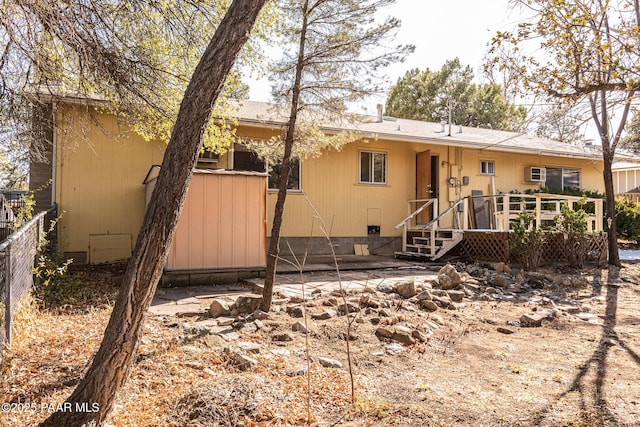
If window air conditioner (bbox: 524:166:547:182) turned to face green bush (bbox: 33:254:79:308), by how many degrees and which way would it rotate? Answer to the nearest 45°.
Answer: approximately 90° to its right

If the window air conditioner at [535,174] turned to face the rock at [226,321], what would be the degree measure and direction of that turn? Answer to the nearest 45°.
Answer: approximately 45° to its right

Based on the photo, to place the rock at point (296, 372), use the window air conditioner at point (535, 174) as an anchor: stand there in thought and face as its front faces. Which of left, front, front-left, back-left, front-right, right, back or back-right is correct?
front-right

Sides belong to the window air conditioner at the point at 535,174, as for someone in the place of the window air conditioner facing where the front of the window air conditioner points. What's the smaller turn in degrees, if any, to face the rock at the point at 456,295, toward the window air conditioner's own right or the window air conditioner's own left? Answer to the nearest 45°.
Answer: approximately 45° to the window air conditioner's own right

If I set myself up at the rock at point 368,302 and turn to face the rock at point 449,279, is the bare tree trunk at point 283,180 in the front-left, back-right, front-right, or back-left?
back-left

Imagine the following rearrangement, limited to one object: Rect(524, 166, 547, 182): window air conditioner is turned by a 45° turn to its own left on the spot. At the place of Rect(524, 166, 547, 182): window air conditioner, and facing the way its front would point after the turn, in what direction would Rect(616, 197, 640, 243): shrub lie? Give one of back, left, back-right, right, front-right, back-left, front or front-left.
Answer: front-left

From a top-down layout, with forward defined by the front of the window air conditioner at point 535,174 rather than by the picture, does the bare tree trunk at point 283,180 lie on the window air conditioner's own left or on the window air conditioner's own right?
on the window air conditioner's own right

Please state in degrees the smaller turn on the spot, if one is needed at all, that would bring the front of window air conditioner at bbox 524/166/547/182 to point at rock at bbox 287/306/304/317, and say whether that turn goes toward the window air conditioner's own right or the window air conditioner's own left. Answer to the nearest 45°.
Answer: approximately 45° to the window air conditioner's own right

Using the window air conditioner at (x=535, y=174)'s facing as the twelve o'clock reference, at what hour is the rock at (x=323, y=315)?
The rock is roughly at 2 o'clock from the window air conditioner.

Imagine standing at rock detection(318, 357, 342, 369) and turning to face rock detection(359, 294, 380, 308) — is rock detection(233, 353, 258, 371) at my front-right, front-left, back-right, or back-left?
back-left

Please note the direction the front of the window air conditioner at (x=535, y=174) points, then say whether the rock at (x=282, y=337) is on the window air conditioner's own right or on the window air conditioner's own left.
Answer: on the window air conditioner's own right

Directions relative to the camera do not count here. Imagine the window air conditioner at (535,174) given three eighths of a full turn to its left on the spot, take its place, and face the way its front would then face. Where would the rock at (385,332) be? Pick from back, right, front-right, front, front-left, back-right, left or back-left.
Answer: back

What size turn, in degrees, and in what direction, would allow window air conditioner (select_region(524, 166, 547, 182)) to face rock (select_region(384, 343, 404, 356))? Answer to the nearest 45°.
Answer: approximately 45° to its right

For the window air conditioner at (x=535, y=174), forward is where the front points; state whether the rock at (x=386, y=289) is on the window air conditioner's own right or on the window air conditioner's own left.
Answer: on the window air conditioner's own right

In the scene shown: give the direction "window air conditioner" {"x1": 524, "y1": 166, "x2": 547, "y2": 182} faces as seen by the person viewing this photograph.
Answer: facing the viewer and to the right of the viewer

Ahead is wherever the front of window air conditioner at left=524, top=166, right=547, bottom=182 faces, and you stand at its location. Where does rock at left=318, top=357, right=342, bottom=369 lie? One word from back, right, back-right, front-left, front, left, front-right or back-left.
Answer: front-right

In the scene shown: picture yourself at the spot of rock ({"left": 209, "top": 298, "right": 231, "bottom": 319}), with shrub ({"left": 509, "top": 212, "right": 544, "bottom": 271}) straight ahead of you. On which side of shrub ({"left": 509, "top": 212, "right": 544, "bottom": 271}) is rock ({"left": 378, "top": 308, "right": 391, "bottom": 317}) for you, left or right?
right

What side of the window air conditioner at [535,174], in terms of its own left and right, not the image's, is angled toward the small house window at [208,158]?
right

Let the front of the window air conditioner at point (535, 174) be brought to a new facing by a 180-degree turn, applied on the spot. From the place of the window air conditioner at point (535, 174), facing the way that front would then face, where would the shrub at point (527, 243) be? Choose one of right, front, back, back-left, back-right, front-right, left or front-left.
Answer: back-left
